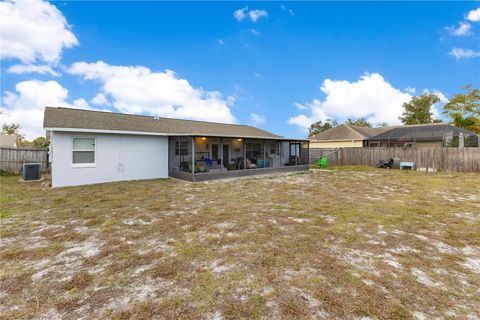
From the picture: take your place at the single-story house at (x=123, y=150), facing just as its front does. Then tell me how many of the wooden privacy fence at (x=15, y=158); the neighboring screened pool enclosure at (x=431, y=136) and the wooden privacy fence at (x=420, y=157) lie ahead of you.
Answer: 1

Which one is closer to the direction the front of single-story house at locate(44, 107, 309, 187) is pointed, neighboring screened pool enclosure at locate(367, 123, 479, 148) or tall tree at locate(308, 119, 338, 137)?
the tall tree

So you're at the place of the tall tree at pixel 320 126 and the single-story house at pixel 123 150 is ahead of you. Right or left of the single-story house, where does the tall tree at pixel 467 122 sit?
left

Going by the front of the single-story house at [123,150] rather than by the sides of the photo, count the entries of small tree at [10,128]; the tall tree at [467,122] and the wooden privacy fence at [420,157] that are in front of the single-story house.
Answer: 1

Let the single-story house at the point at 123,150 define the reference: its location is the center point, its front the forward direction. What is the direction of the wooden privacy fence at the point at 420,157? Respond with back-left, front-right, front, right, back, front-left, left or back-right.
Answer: back-right

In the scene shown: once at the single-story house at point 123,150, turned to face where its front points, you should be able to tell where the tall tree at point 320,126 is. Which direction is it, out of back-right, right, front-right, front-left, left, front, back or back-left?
right

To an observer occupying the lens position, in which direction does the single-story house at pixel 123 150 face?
facing away from the viewer and to the left of the viewer

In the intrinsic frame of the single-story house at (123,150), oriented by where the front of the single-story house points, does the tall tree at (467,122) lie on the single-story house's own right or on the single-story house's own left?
on the single-story house's own right
